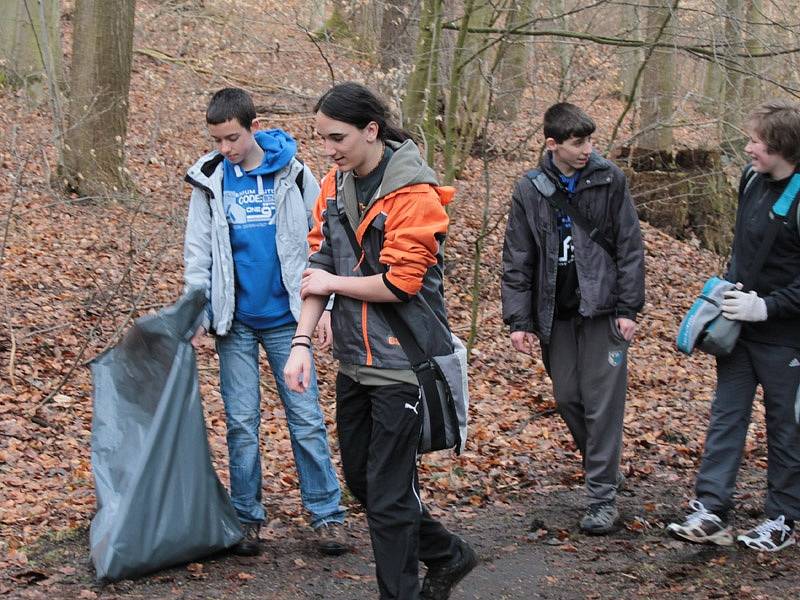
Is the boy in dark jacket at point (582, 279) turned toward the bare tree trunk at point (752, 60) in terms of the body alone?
no

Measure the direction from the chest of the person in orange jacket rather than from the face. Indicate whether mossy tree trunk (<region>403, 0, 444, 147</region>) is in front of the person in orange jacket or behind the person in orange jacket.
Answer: behind

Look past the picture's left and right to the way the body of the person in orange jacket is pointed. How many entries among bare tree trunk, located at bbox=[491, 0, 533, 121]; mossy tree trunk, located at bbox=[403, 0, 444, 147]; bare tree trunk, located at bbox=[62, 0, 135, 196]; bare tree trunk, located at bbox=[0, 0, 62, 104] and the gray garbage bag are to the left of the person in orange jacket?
0

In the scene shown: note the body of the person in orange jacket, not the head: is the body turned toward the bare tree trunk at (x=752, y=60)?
no

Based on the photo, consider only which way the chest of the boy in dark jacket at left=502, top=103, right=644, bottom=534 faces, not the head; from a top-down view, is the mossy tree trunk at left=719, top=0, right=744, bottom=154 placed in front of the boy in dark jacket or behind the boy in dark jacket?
behind

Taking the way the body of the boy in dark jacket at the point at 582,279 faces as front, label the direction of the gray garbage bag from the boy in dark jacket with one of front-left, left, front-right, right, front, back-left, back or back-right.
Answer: front-right

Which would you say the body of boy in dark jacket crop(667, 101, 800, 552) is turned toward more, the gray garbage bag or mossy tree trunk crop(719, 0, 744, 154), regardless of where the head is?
the gray garbage bag

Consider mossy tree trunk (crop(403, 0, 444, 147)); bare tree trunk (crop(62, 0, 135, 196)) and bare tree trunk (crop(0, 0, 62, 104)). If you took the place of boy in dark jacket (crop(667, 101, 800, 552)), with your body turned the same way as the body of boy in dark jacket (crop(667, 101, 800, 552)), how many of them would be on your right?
3

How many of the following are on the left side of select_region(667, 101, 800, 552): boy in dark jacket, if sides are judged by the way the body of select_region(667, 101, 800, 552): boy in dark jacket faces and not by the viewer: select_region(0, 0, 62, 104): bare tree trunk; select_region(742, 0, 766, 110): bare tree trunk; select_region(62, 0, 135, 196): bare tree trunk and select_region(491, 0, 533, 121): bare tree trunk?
0

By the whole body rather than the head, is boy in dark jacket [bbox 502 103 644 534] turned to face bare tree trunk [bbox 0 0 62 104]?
no

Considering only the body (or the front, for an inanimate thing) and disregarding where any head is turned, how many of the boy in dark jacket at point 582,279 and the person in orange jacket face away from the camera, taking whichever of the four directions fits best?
0

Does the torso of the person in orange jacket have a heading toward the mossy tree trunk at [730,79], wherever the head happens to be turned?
no

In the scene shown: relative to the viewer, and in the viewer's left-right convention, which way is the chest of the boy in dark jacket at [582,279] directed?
facing the viewer

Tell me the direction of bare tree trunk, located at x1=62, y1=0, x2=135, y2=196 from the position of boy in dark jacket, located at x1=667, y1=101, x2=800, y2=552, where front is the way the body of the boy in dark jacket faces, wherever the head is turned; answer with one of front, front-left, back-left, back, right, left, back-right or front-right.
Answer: right

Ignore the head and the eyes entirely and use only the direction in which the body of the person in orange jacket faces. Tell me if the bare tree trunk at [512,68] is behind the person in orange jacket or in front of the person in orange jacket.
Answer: behind

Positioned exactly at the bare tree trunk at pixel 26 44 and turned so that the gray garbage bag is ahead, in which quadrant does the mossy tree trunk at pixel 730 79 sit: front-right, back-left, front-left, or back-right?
front-left

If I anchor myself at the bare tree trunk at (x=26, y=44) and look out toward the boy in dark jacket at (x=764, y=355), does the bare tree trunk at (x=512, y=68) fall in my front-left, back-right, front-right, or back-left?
front-left
